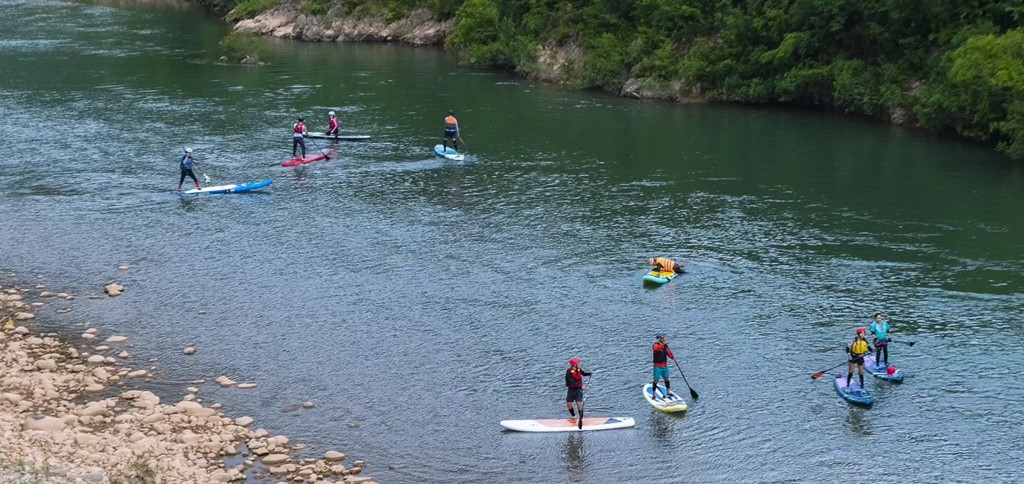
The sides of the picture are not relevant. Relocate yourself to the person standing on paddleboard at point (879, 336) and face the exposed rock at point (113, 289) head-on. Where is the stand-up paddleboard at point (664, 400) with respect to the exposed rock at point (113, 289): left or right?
left

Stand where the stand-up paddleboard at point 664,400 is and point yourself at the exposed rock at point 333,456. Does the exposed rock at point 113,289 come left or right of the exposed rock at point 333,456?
right

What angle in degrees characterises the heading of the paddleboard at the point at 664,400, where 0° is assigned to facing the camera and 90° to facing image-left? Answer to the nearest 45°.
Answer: approximately 315°

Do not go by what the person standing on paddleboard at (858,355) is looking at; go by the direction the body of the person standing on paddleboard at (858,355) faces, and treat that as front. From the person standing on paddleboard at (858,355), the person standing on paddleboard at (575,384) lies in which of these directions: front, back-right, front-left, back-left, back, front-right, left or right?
front-right

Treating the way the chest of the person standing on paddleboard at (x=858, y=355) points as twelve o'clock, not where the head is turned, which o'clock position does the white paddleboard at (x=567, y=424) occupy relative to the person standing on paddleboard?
The white paddleboard is roughly at 2 o'clock from the person standing on paddleboard.

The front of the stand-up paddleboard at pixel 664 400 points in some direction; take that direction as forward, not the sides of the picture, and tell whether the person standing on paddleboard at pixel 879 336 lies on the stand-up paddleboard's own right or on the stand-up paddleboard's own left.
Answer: on the stand-up paddleboard's own left

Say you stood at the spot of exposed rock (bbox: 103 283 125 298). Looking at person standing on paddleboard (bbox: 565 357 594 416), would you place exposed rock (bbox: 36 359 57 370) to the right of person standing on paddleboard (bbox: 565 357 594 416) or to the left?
right

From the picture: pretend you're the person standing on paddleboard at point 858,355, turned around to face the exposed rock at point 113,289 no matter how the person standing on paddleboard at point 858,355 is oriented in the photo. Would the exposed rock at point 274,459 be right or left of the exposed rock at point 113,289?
left

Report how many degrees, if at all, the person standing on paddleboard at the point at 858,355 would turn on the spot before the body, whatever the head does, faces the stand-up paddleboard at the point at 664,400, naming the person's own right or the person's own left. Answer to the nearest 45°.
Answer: approximately 45° to the person's own right

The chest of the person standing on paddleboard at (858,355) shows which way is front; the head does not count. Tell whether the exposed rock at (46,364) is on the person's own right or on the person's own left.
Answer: on the person's own right
